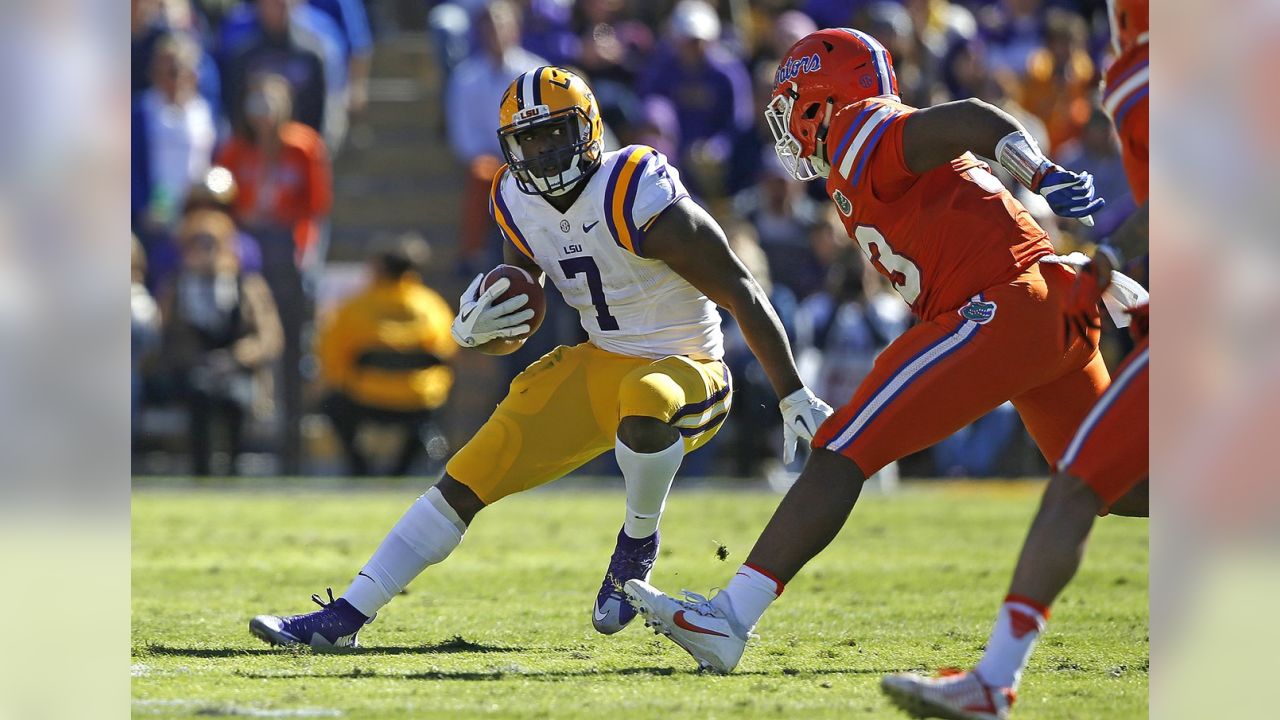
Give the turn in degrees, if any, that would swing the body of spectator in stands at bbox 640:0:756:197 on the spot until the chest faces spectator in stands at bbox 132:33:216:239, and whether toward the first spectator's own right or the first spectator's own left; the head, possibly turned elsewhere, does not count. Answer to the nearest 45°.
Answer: approximately 90° to the first spectator's own right

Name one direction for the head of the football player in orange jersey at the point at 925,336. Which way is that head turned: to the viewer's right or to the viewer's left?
to the viewer's left

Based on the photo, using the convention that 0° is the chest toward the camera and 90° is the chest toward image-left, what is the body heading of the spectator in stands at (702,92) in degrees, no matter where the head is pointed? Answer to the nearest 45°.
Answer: approximately 0°

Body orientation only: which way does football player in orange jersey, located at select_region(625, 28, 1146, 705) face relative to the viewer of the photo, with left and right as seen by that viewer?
facing to the left of the viewer

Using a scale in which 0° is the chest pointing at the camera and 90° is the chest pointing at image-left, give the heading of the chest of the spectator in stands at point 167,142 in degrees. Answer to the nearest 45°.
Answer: approximately 0°

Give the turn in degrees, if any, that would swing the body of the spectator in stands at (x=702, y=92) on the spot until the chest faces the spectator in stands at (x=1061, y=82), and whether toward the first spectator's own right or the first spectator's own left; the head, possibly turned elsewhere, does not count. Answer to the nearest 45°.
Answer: approximately 90° to the first spectator's own left

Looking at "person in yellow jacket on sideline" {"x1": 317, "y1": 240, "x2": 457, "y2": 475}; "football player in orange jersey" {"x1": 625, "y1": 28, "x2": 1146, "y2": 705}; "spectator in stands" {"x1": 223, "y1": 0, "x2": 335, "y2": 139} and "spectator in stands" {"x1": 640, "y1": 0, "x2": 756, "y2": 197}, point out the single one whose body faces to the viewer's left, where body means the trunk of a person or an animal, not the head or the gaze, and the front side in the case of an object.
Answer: the football player in orange jersey

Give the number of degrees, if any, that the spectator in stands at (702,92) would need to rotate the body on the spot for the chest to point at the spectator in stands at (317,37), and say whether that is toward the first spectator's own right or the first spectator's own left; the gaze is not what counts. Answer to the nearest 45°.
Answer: approximately 90° to the first spectator's own right

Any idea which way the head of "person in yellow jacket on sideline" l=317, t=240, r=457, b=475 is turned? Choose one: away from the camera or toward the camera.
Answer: away from the camera

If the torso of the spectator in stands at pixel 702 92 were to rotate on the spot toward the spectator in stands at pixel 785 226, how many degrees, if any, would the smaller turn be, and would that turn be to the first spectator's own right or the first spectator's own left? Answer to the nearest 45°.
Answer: approximately 45° to the first spectator's own left
